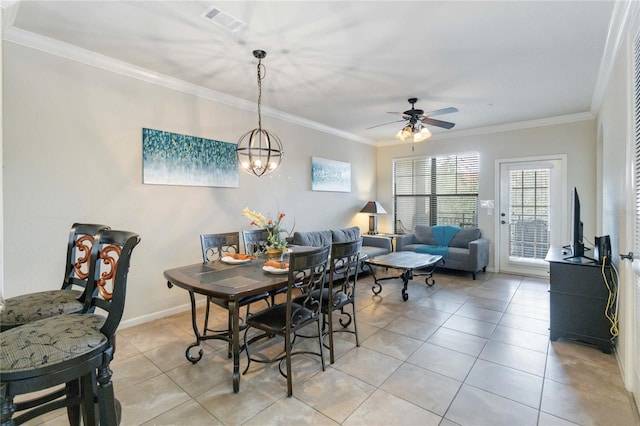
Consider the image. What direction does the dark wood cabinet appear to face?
to the viewer's left

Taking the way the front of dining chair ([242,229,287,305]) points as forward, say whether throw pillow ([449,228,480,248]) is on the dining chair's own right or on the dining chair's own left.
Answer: on the dining chair's own left

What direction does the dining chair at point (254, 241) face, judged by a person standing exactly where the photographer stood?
facing the viewer and to the right of the viewer

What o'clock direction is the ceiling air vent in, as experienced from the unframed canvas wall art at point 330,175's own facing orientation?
The ceiling air vent is roughly at 2 o'clock from the unframed canvas wall art.

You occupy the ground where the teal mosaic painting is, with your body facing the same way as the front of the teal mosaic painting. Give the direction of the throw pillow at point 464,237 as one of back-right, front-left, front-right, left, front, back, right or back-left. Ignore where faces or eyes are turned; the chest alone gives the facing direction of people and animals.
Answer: front-left

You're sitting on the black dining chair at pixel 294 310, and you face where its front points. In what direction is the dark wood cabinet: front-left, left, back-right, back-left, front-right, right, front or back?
back-right

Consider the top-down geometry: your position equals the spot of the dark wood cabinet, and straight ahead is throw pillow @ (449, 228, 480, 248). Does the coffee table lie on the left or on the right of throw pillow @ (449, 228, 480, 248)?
left

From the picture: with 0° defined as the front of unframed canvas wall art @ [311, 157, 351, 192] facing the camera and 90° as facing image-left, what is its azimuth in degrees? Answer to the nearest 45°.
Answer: approximately 315°

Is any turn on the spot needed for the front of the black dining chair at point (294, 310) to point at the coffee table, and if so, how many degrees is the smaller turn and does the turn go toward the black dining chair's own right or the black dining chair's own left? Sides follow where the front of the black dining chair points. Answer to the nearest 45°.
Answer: approximately 90° to the black dining chair's own right

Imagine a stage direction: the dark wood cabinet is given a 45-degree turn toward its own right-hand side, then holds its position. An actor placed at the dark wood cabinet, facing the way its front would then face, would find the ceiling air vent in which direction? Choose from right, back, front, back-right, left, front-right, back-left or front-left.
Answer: left
